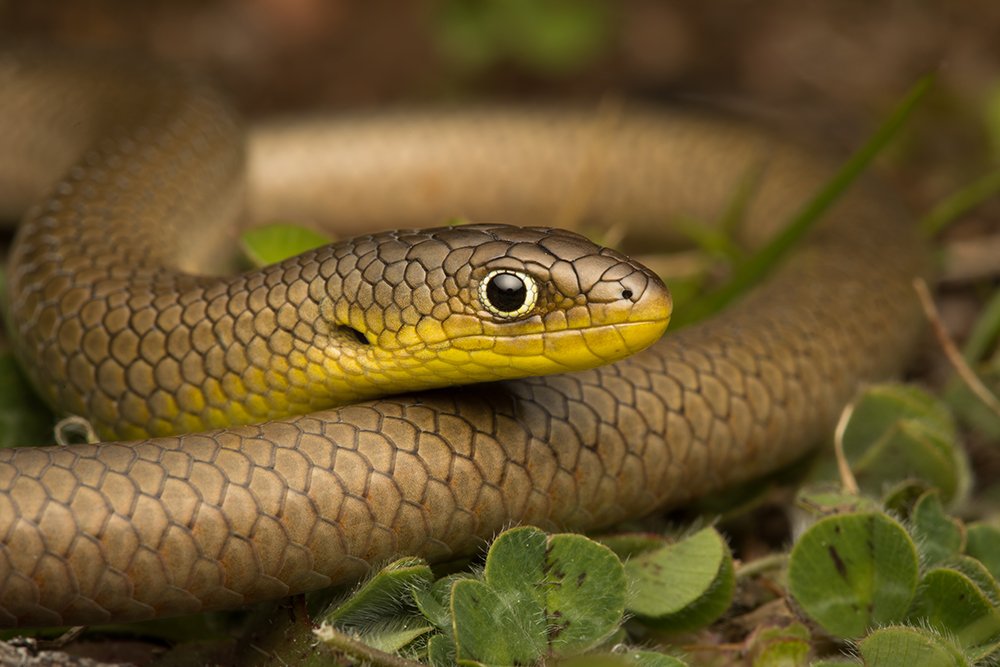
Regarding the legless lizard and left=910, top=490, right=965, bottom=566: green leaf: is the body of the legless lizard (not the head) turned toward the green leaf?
yes

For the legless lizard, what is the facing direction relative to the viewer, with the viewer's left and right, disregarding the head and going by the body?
facing to the right of the viewer

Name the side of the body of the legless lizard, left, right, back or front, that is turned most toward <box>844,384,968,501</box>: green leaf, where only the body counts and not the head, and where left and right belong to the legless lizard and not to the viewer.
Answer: front

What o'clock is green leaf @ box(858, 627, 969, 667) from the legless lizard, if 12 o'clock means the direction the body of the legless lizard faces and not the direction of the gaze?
The green leaf is roughly at 1 o'clock from the legless lizard.
